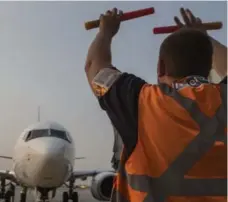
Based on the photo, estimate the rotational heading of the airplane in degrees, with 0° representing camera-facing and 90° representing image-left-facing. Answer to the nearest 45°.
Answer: approximately 0°

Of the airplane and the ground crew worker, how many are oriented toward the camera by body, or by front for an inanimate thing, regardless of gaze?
1

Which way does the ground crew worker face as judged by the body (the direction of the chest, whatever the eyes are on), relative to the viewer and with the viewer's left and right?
facing away from the viewer

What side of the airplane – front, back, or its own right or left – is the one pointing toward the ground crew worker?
front

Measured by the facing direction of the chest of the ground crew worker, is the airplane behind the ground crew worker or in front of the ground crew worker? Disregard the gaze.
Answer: in front

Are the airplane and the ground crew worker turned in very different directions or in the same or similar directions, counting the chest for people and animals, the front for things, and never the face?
very different directions
